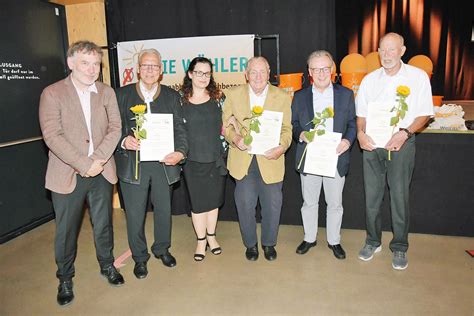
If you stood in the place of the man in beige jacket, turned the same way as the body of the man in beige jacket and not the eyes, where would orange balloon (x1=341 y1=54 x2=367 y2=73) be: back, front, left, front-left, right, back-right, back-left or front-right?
back-left

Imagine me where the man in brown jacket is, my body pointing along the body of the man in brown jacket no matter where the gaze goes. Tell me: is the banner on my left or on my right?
on my left

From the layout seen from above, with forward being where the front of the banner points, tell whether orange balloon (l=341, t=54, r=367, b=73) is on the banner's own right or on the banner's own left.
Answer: on the banner's own left

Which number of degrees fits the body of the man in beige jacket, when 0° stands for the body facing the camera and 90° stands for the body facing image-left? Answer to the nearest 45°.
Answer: approximately 0°

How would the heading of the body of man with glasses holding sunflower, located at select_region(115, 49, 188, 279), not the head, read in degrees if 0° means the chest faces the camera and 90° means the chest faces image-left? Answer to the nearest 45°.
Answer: approximately 0°

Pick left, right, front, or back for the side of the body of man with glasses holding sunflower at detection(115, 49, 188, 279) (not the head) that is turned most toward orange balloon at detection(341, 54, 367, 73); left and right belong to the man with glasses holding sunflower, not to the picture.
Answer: left

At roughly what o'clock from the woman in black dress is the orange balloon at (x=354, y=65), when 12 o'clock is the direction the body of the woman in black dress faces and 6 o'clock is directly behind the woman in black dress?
The orange balloon is roughly at 8 o'clock from the woman in black dress.
